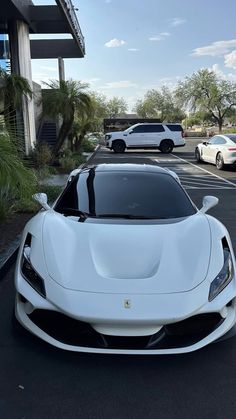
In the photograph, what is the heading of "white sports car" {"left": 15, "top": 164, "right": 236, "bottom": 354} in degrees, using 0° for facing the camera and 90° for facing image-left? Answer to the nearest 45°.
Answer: approximately 0°

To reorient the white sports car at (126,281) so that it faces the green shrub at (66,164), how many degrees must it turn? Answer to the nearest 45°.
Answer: approximately 180°

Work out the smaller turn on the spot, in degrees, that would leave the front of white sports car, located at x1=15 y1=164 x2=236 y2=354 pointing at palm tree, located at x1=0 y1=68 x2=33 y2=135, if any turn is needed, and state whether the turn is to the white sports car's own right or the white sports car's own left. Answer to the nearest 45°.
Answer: approximately 180°

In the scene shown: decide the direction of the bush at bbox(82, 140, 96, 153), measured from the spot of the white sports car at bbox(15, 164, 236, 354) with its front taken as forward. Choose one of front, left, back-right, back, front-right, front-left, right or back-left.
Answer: back

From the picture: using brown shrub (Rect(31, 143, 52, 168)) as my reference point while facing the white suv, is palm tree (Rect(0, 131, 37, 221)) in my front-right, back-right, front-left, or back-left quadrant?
back-right

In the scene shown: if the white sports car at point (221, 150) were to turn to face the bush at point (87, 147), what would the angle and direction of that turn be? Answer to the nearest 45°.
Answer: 0° — it already faces it

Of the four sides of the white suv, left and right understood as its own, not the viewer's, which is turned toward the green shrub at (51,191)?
left

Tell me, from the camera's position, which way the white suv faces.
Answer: facing to the left of the viewer

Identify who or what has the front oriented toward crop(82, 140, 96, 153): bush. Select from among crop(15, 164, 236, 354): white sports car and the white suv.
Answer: the white suv

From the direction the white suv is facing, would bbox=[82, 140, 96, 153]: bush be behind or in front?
in front

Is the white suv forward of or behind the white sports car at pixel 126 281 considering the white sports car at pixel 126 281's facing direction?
behind
